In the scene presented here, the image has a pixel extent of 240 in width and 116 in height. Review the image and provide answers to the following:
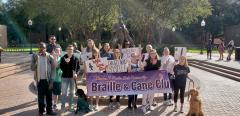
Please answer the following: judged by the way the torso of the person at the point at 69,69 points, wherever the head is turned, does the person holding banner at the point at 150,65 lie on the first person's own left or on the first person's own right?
on the first person's own left

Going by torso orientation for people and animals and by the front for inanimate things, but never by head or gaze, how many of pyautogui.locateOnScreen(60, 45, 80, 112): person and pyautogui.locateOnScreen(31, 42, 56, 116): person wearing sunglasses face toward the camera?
2

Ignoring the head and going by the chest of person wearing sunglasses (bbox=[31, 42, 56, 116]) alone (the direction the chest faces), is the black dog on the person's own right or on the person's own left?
on the person's own left

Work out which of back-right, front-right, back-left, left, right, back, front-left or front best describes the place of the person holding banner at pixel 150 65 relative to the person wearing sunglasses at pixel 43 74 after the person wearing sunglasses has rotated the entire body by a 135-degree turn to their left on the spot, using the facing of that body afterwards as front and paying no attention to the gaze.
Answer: front-right

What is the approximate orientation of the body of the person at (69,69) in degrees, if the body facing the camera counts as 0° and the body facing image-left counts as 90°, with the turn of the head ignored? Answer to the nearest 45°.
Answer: approximately 0°

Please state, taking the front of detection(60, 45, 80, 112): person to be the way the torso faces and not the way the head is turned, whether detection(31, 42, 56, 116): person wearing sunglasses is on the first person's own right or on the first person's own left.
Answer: on the first person's own right
